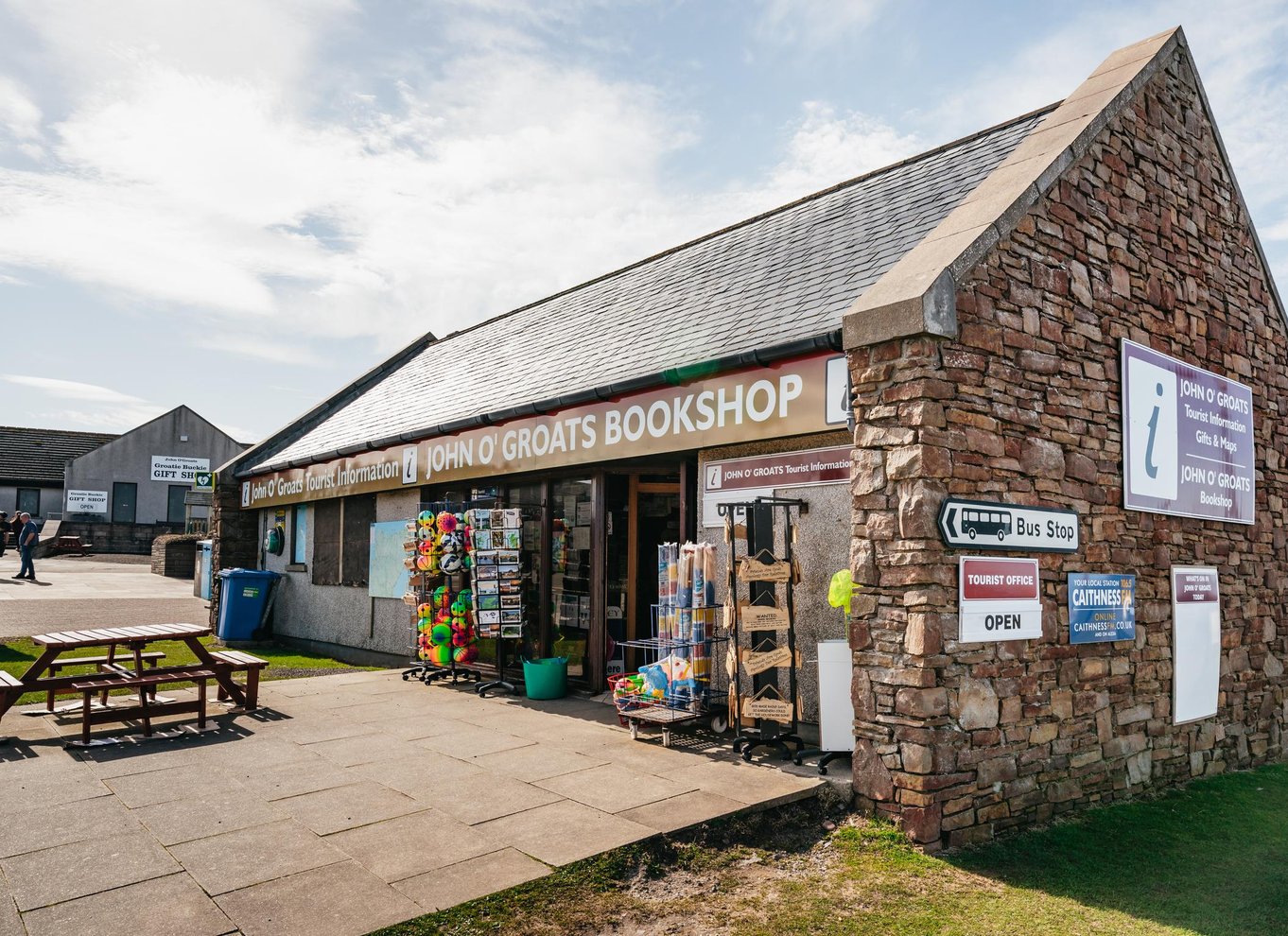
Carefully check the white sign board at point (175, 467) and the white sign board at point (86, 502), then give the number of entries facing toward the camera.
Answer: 2

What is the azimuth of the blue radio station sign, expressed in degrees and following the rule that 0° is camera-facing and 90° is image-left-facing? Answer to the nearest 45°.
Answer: approximately 315°

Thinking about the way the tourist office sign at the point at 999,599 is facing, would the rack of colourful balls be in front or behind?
behind

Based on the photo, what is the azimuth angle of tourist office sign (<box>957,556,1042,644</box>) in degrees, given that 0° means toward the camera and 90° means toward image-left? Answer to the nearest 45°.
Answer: approximately 315°

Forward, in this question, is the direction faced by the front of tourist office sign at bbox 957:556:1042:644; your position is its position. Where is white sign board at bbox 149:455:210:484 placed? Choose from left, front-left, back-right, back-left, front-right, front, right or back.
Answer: back

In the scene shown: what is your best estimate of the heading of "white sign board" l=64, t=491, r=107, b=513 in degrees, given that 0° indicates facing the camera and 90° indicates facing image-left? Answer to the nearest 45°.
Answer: approximately 0°

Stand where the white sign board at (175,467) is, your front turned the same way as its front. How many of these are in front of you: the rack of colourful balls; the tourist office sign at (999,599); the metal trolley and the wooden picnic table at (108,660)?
4

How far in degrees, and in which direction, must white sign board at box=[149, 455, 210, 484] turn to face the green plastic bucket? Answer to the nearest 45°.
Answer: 0° — it already faces it

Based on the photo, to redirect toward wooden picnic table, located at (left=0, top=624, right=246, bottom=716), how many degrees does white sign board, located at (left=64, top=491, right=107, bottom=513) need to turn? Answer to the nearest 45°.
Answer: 0° — it already faces it
